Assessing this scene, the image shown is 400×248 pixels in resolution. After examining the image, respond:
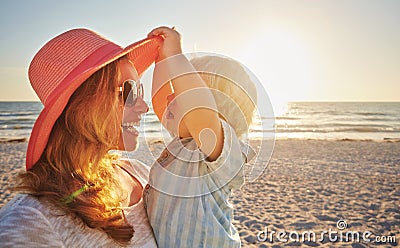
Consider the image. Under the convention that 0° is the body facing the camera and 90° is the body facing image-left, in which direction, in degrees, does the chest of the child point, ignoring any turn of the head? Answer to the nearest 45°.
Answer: approximately 90°

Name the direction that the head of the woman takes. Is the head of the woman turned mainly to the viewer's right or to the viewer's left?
to the viewer's right

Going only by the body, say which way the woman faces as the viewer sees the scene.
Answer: to the viewer's right

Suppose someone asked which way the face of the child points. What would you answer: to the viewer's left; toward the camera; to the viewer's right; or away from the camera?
to the viewer's left
